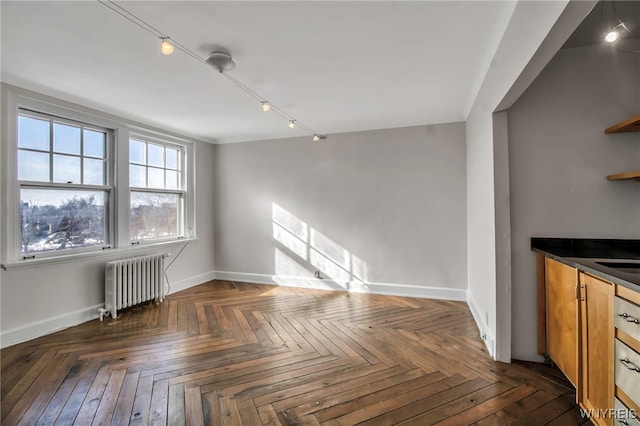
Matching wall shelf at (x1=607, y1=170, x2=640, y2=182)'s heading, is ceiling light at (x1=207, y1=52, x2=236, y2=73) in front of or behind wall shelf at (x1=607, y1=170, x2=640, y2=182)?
in front

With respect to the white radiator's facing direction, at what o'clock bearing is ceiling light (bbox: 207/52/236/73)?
The ceiling light is roughly at 1 o'clock from the white radiator.

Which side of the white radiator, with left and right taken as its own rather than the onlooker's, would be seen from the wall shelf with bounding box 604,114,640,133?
front

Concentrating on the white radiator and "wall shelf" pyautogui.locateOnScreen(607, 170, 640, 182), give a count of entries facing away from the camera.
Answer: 0

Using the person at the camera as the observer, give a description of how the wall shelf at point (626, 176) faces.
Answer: facing the viewer and to the left of the viewer

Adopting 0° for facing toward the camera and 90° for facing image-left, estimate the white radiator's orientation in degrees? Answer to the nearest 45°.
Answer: approximately 315°

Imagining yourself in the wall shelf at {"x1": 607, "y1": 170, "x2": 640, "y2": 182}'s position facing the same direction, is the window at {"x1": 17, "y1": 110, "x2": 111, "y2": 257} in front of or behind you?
in front

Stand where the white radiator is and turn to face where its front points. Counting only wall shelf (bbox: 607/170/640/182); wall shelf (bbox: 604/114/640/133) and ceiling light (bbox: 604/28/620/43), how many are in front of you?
3
